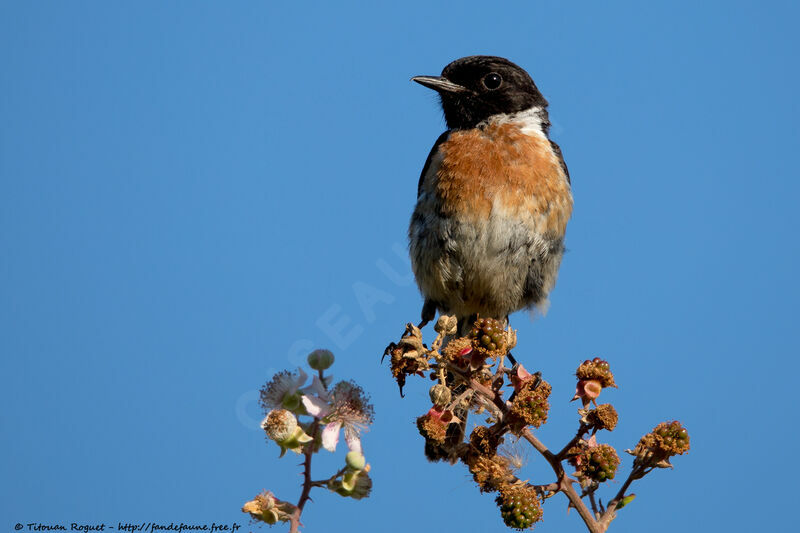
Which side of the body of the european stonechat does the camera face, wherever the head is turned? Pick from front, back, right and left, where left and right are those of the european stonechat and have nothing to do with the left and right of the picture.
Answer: front
